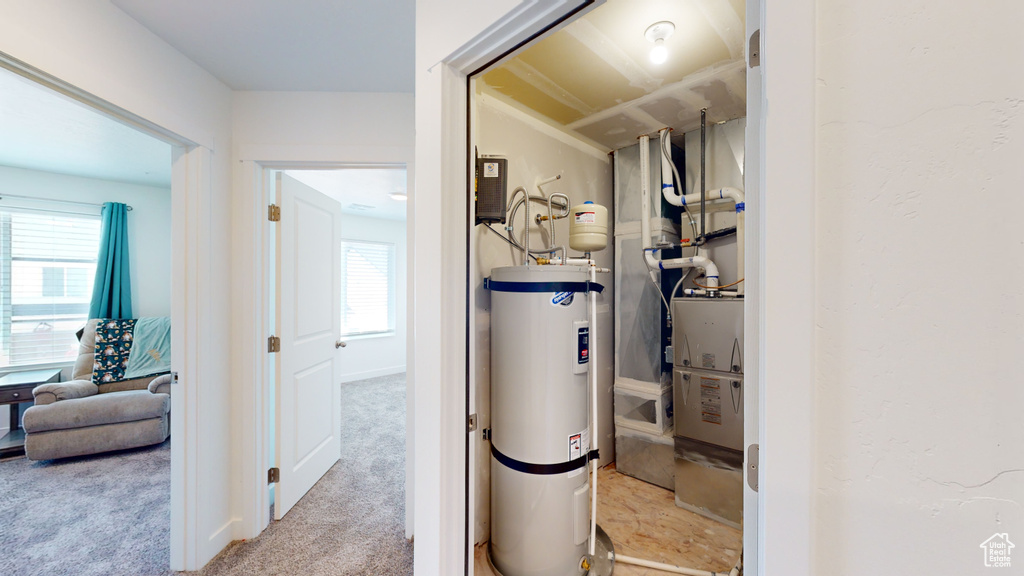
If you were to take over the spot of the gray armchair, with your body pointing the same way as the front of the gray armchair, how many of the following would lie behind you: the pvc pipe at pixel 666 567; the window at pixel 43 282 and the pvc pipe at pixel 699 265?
1

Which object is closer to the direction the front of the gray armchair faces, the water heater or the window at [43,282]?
the water heater

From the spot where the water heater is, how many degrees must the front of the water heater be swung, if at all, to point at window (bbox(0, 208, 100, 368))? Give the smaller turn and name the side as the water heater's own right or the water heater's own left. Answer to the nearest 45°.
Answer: approximately 135° to the water heater's own right

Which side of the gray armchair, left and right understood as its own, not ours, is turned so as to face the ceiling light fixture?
front

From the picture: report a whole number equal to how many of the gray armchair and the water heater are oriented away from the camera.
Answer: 0

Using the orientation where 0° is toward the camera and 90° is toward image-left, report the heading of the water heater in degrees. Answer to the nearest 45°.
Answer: approximately 315°

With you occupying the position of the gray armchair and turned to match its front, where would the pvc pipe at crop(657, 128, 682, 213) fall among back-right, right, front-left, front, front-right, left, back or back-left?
front-left

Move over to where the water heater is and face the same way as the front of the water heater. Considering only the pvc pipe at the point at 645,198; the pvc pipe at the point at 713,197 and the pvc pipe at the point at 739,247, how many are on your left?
3

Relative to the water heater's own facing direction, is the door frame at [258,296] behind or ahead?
behind

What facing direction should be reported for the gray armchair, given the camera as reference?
facing the viewer
